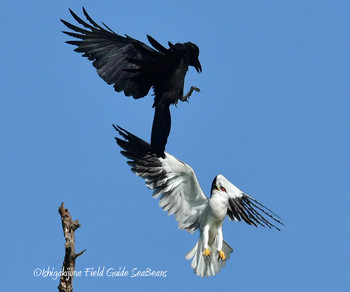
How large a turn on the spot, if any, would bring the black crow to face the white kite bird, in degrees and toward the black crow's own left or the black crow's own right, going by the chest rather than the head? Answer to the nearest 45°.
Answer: approximately 45° to the black crow's own left

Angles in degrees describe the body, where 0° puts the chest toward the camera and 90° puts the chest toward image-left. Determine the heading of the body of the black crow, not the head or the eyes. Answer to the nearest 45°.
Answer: approximately 270°
